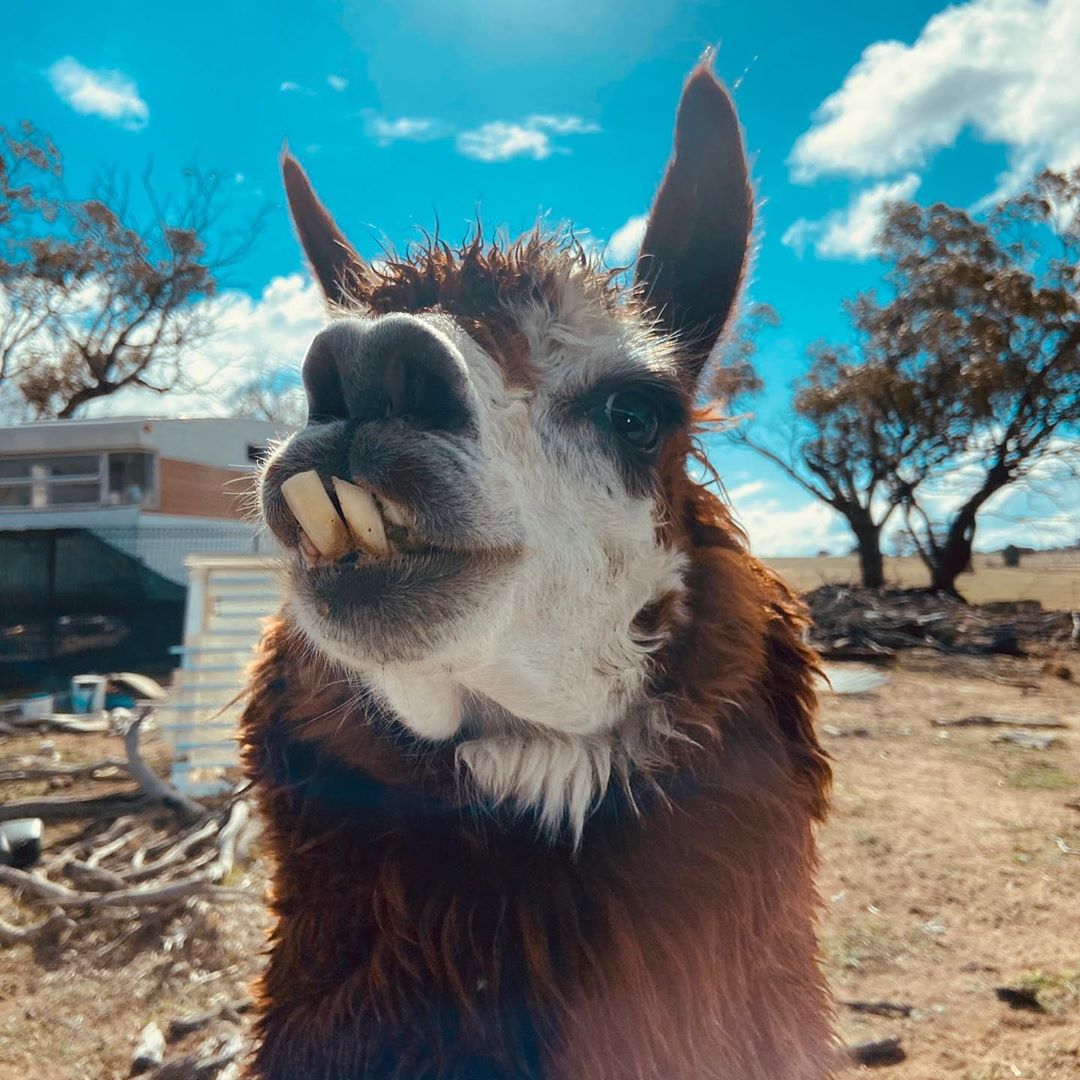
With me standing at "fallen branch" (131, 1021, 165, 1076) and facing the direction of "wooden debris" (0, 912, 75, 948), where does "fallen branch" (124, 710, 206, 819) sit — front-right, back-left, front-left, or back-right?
front-right

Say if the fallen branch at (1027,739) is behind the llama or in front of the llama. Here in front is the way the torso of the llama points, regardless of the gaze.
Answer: behind

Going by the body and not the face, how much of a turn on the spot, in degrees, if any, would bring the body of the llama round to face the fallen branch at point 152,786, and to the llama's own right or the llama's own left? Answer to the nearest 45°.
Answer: approximately 90° to the llama's own right

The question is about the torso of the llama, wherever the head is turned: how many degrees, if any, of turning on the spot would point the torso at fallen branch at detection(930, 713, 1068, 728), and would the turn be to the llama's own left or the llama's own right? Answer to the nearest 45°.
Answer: approximately 180°

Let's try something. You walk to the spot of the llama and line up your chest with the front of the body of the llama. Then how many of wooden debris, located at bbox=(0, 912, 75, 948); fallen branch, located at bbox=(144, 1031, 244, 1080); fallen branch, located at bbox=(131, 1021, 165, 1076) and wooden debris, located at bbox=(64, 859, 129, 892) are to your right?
4

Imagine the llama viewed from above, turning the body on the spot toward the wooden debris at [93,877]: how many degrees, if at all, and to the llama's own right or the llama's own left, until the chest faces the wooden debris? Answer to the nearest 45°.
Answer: approximately 90° to the llama's own right

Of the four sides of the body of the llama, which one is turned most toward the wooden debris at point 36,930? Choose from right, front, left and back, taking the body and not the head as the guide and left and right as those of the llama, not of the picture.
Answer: right

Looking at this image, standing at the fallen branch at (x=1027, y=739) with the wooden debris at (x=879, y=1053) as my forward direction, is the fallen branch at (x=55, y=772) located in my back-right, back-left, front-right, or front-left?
front-right

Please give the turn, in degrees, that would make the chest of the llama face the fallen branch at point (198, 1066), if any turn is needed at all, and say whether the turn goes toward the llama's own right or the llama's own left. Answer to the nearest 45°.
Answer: approximately 90° to the llama's own right
